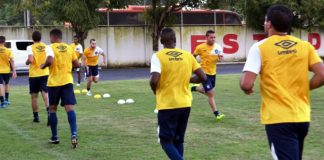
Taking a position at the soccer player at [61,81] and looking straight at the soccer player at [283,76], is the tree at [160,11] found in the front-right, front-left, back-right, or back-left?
back-left

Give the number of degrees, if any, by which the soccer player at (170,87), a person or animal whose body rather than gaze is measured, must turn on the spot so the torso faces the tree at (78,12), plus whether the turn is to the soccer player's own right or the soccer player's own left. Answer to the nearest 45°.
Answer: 0° — they already face it

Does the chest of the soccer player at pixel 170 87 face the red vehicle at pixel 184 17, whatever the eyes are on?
yes

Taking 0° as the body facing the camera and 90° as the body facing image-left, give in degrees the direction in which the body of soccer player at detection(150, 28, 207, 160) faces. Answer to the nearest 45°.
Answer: approximately 180°

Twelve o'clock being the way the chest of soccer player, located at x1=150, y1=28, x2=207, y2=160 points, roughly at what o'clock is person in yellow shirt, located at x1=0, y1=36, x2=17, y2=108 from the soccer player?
The person in yellow shirt is roughly at 11 o'clock from the soccer player.

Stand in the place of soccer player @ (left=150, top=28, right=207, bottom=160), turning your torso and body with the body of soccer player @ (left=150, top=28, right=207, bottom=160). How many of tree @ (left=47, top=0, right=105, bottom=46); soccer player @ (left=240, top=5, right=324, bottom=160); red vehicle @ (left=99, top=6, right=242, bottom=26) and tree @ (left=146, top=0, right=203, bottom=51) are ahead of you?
3

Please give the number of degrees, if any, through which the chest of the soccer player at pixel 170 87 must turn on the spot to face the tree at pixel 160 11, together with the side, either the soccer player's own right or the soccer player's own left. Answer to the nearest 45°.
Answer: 0° — they already face it
